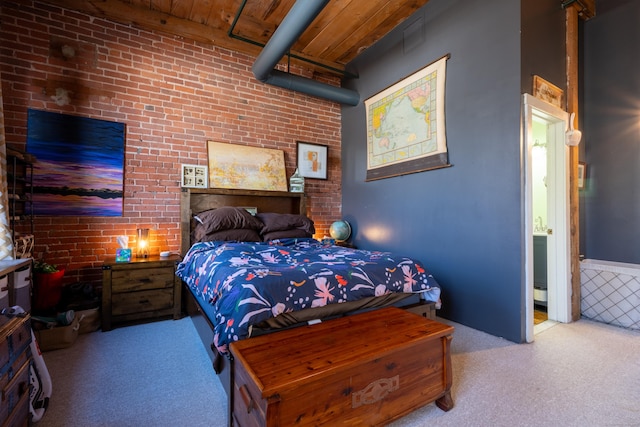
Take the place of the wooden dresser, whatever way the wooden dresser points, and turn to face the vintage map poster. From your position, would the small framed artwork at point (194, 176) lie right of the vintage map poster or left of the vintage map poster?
left

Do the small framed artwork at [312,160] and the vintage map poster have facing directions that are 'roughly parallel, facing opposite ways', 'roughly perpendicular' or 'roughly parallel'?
roughly perpendicular

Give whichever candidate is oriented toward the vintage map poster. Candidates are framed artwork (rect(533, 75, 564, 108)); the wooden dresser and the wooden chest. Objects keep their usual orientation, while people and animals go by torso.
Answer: the wooden dresser

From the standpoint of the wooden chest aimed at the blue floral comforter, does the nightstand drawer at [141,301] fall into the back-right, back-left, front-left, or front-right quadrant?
front-left

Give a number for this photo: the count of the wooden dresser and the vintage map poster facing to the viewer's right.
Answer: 1

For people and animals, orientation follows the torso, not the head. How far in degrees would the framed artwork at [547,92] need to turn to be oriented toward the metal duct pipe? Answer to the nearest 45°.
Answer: approximately 90° to its right

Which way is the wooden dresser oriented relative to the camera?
to the viewer's right

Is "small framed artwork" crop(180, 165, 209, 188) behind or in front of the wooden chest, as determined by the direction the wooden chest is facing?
behind

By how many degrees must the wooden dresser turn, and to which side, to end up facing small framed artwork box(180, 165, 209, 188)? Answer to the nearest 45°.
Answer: approximately 45° to its left

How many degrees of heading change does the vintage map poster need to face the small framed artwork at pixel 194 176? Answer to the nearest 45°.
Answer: approximately 45° to its right

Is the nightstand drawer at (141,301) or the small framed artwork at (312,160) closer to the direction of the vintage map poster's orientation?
the nightstand drawer

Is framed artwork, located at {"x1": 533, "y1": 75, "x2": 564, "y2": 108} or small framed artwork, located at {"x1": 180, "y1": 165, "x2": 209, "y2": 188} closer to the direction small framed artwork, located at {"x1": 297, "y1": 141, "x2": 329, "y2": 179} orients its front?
the framed artwork, located at {"x1": 533, "y1": 75, "x2": 564, "y2": 108}

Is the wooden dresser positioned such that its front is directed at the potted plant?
no

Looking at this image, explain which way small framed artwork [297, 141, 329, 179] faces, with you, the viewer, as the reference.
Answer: facing the viewer and to the right of the viewer

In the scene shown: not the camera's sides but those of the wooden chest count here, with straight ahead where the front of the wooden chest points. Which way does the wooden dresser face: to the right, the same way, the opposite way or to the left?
to the left

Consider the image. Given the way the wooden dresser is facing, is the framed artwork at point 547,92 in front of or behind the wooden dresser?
in front

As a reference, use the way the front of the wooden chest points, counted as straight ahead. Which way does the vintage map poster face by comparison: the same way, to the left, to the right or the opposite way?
to the right

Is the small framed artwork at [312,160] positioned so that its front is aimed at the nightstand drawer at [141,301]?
no
